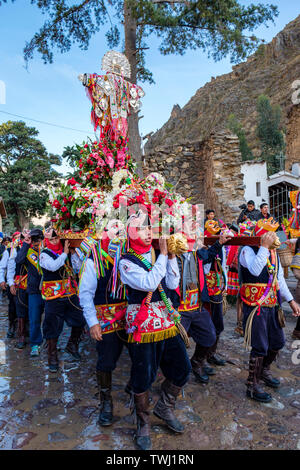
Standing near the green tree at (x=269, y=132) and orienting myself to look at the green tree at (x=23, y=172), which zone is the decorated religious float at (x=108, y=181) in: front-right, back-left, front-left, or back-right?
front-left

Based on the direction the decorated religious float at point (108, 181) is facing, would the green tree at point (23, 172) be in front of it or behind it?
behind

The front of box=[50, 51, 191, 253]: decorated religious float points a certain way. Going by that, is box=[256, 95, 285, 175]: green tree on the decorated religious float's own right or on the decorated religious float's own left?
on the decorated religious float's own left

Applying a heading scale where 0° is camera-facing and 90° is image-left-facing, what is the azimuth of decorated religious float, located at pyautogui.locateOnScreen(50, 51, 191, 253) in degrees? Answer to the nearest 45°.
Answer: approximately 315°

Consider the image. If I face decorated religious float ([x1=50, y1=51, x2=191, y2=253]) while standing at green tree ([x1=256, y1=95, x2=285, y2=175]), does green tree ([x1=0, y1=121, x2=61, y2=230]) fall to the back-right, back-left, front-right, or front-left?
front-right
